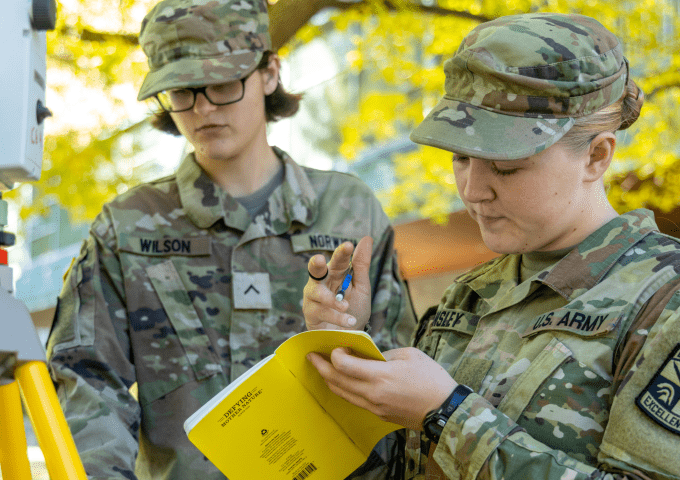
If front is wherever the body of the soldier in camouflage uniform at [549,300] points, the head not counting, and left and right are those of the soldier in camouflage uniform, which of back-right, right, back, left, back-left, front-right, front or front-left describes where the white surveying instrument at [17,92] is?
front-right

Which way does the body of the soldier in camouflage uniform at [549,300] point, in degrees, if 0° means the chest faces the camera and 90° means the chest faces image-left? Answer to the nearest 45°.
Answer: approximately 45°

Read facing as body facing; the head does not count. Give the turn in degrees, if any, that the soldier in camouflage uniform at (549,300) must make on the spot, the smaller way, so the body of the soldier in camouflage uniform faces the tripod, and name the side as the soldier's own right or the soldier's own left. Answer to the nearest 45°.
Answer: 0° — they already face it

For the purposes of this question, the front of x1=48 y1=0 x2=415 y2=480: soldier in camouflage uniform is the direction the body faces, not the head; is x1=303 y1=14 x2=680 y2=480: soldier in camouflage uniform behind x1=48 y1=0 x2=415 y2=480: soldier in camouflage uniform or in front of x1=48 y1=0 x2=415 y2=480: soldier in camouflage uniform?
in front

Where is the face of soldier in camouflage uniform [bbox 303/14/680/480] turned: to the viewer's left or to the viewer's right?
to the viewer's left

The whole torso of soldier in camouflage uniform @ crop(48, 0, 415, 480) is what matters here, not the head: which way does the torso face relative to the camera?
toward the camera
